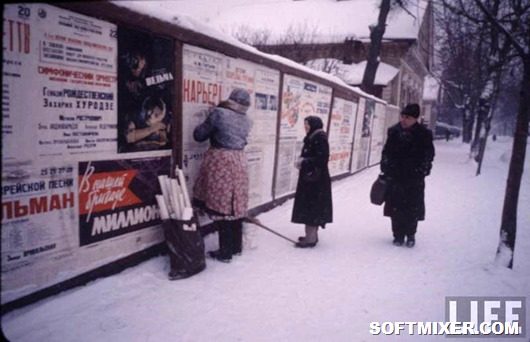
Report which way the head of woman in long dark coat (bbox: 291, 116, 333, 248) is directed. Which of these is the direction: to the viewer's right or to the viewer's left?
to the viewer's left

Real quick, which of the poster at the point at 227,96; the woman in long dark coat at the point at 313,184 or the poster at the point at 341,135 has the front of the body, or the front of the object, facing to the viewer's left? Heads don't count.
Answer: the woman in long dark coat

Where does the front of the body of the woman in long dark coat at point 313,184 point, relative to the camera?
to the viewer's left

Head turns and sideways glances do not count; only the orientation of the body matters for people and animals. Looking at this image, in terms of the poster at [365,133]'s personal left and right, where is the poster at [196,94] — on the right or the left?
on its right

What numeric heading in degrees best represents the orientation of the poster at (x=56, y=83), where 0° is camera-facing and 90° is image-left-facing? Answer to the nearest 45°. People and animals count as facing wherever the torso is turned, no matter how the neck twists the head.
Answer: approximately 315°

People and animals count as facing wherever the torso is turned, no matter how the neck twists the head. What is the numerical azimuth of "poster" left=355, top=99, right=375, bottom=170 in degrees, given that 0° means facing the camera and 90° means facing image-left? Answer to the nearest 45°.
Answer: approximately 315°

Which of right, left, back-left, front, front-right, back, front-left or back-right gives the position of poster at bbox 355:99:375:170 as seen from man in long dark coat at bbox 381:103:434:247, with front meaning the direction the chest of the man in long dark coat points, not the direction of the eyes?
back

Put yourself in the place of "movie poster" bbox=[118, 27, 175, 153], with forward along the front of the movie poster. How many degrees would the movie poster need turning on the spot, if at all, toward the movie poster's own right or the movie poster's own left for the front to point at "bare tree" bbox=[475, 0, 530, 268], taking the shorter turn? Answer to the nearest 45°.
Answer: approximately 45° to the movie poster's own left

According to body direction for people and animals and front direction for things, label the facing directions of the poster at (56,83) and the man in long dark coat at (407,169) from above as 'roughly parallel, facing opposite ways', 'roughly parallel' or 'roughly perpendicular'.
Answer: roughly perpendicular

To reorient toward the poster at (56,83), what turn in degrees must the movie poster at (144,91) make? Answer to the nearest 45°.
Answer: approximately 90° to its right

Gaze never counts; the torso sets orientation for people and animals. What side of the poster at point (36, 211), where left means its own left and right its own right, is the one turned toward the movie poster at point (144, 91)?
left

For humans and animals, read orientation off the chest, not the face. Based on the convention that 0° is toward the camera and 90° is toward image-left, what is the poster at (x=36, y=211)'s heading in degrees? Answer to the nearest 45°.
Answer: approximately 315°

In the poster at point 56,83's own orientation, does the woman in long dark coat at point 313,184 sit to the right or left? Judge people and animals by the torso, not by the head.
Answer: on its left
